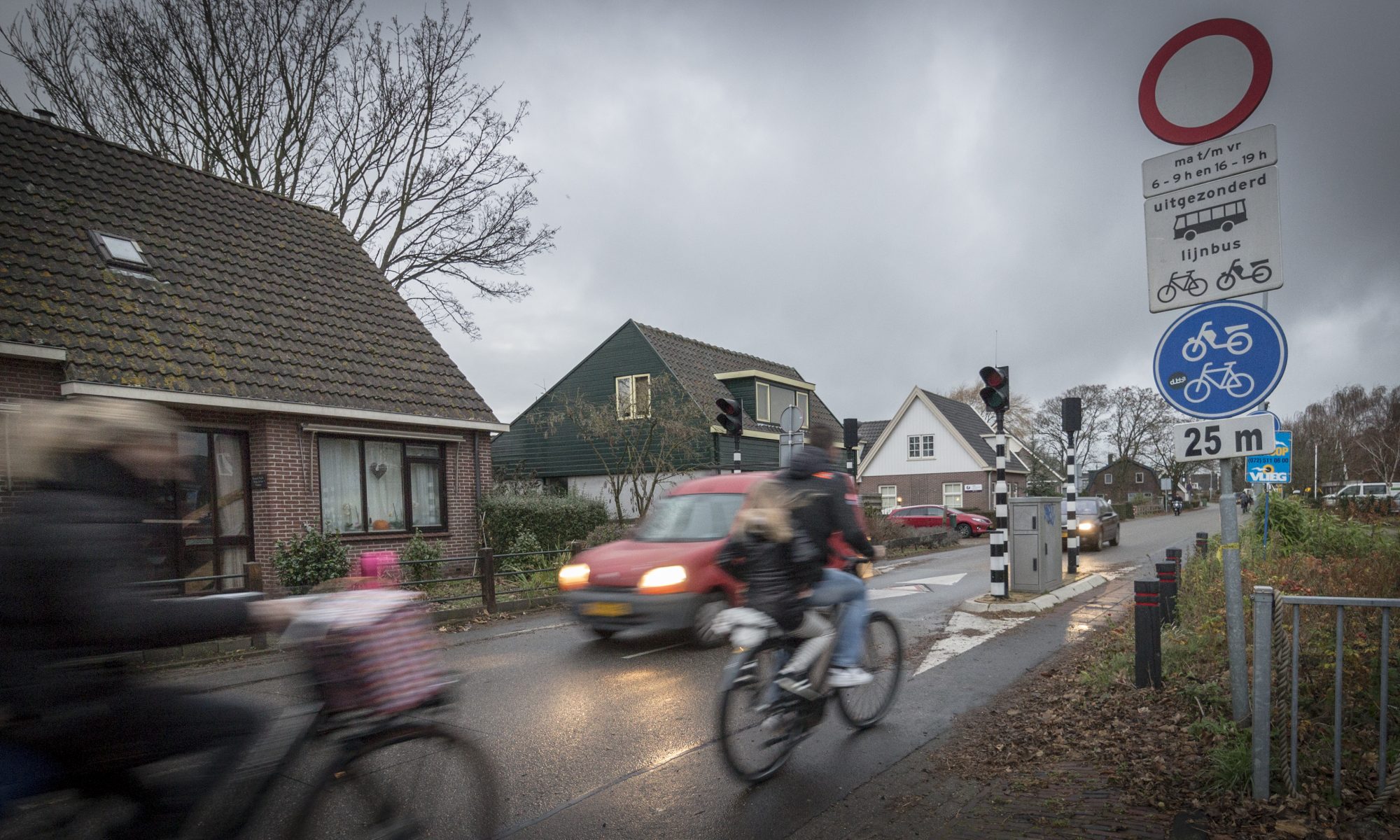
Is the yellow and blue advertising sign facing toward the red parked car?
no

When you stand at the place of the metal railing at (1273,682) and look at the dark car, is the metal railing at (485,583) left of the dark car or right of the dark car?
left

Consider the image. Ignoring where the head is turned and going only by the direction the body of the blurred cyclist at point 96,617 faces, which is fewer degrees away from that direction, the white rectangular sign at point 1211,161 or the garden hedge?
the white rectangular sign

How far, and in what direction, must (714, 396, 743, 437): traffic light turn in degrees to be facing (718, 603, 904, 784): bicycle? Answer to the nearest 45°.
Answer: approximately 45° to its left

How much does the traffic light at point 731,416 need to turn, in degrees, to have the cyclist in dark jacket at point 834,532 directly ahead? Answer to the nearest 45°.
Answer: approximately 45° to its left

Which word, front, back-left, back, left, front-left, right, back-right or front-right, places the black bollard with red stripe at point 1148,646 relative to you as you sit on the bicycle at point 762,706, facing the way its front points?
front

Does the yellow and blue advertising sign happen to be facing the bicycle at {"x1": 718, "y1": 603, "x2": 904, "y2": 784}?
yes

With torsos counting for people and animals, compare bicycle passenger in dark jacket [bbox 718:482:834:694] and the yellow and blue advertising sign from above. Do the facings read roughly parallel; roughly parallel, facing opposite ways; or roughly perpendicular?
roughly parallel, facing opposite ways

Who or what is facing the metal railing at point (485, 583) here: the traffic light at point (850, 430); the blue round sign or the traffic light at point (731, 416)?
the traffic light at point (731, 416)

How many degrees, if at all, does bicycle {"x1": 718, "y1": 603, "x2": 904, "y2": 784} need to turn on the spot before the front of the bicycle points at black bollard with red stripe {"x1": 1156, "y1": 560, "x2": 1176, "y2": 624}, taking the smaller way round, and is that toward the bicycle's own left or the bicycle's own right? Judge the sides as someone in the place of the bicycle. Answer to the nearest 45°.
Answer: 0° — it already faces it

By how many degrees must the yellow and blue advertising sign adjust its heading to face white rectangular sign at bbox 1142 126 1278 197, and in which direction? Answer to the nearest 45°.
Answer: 0° — it already faces it

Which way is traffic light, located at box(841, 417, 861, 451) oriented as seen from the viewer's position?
away from the camera

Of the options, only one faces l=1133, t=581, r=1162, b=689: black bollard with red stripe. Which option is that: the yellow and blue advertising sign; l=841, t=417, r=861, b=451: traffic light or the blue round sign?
the yellow and blue advertising sign

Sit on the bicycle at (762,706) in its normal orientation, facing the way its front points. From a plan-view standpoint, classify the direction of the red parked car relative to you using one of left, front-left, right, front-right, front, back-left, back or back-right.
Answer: front-left

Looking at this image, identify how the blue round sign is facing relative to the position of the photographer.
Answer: facing the viewer

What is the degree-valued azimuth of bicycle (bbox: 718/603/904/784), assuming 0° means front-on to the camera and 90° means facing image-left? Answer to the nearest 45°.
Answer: approximately 225°

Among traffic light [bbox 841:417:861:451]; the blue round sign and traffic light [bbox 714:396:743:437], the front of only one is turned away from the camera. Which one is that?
traffic light [bbox 841:417:861:451]
